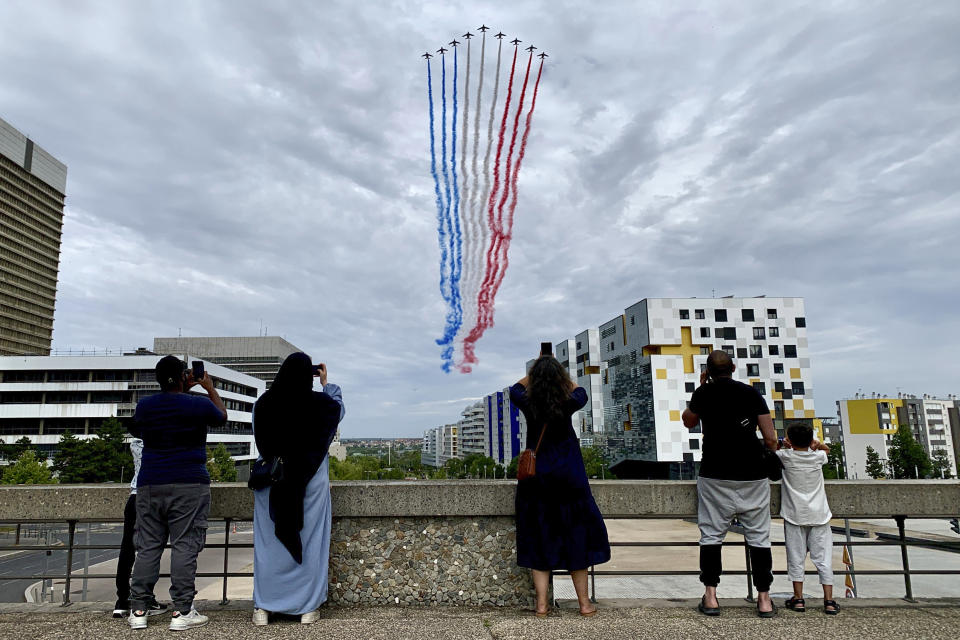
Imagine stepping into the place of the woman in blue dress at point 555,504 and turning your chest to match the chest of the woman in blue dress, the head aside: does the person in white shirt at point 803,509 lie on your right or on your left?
on your right

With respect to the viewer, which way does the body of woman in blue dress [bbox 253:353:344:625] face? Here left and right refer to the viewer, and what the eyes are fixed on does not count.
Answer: facing away from the viewer and to the right of the viewer

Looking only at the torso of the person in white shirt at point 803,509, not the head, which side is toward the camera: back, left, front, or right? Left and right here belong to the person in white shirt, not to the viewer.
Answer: back

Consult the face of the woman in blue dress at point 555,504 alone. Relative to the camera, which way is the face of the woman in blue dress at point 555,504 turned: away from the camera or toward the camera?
away from the camera

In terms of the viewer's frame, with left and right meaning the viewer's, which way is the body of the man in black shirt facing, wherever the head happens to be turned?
facing away from the viewer

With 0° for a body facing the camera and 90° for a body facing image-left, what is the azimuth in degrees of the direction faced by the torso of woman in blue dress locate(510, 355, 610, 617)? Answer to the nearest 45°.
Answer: approximately 180°

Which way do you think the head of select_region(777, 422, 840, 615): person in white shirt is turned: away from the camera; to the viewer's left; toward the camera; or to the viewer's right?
away from the camera

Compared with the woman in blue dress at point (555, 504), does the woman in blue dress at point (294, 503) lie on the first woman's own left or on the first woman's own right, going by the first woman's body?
on the first woman's own left
